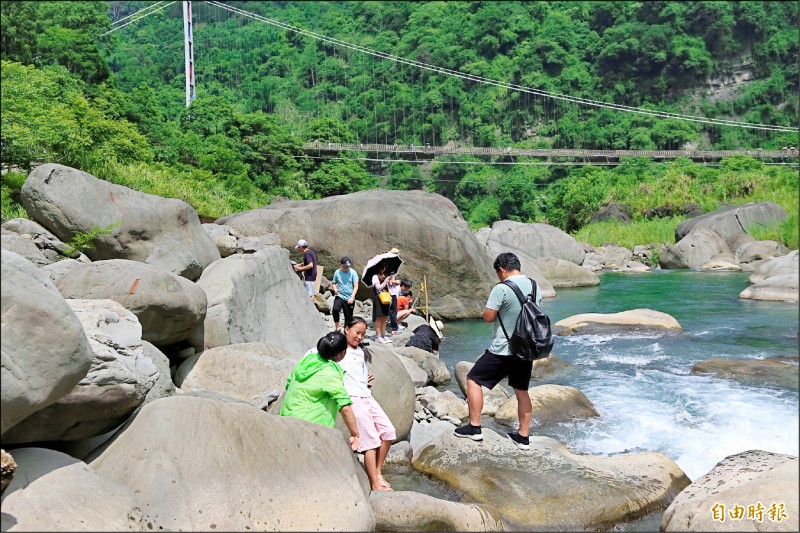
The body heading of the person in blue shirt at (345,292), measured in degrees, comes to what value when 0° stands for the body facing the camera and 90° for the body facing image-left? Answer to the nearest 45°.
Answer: approximately 0°

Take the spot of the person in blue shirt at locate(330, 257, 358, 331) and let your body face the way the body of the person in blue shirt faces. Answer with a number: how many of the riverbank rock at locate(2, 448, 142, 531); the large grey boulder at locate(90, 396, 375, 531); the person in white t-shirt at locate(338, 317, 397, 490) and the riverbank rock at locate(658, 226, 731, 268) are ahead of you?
3

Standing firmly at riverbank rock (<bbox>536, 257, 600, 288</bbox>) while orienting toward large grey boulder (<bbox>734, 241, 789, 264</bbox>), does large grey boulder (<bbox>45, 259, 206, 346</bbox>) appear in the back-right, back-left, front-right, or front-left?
back-right

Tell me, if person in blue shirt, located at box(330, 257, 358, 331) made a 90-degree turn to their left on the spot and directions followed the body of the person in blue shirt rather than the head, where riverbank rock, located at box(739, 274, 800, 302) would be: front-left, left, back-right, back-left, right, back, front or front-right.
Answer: front-left

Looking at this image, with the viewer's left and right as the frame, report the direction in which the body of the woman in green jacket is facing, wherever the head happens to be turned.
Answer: facing away from the viewer and to the right of the viewer

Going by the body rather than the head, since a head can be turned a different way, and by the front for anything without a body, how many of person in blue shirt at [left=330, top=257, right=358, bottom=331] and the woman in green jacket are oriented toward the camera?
1

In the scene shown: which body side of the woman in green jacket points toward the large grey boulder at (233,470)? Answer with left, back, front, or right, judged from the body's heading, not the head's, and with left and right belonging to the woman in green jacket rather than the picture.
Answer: back
